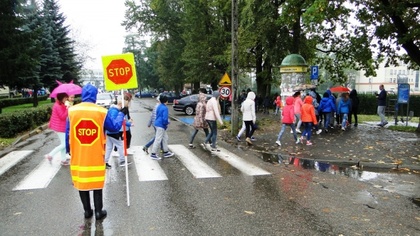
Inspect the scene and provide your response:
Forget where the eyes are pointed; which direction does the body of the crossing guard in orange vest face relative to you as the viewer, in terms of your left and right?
facing away from the viewer

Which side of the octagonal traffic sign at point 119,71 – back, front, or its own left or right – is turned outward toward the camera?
front

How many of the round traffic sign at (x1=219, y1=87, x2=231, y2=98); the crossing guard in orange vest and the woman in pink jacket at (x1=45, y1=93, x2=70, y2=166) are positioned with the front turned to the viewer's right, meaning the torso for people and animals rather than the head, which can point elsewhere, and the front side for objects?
1

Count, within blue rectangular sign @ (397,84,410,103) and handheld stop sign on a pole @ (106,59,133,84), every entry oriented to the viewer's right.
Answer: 0

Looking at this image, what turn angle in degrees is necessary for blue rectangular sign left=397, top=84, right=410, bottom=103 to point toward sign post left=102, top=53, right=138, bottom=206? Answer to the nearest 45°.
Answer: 0° — it already faces it

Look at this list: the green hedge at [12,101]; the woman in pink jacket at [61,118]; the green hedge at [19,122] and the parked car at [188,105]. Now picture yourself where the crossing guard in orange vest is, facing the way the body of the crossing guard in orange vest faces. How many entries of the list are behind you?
0

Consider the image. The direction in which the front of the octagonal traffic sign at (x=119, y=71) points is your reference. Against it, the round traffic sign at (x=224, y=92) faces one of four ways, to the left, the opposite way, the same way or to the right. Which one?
the same way

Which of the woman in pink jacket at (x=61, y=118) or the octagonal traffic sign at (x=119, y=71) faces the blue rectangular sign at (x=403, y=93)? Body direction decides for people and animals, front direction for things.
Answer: the woman in pink jacket

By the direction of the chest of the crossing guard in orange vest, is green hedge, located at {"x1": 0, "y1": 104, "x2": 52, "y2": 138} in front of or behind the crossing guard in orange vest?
in front

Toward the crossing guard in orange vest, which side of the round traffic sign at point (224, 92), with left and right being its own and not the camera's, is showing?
front

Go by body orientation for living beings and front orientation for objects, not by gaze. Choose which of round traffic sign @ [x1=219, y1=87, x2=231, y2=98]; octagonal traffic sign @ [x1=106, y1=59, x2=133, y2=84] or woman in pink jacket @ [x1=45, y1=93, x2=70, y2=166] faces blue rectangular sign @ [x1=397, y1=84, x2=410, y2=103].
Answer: the woman in pink jacket

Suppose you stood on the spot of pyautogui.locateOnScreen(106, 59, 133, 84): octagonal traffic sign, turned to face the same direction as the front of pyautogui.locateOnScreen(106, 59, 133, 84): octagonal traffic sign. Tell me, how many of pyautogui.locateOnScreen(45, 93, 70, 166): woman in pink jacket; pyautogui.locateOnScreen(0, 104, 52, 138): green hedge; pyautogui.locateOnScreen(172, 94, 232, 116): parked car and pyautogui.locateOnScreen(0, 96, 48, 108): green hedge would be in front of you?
0

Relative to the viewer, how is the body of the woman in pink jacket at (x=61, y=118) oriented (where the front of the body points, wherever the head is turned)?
to the viewer's right

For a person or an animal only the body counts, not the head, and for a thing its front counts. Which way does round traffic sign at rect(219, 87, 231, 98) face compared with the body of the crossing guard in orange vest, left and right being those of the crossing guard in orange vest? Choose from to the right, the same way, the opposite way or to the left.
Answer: the opposite way

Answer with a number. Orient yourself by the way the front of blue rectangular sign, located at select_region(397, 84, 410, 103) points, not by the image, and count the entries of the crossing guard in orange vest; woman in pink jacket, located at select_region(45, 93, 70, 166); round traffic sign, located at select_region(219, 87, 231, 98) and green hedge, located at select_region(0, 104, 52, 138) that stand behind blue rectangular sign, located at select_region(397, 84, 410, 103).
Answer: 0

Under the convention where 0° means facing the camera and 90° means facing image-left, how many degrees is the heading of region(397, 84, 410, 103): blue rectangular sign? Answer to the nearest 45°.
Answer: approximately 0°
